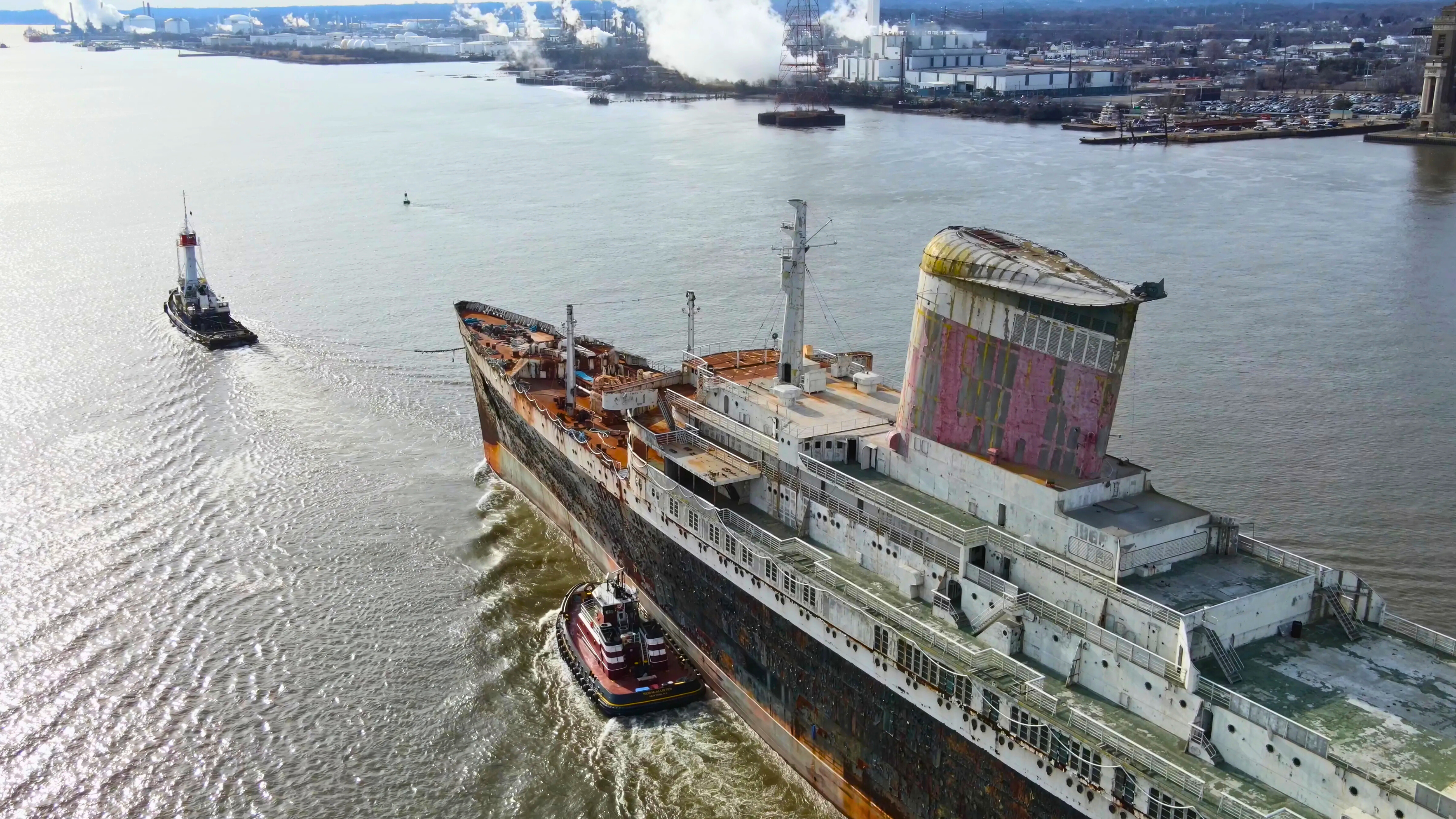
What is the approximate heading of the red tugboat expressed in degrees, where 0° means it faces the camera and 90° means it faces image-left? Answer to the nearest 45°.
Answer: approximately 135°

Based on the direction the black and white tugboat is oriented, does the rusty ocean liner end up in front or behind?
behind

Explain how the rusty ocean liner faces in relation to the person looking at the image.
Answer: facing away from the viewer and to the left of the viewer

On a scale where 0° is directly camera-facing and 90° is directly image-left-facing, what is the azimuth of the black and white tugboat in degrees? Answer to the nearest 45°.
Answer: approximately 135°

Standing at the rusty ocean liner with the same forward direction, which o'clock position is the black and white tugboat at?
The black and white tugboat is roughly at 12 o'clock from the rusty ocean liner.
